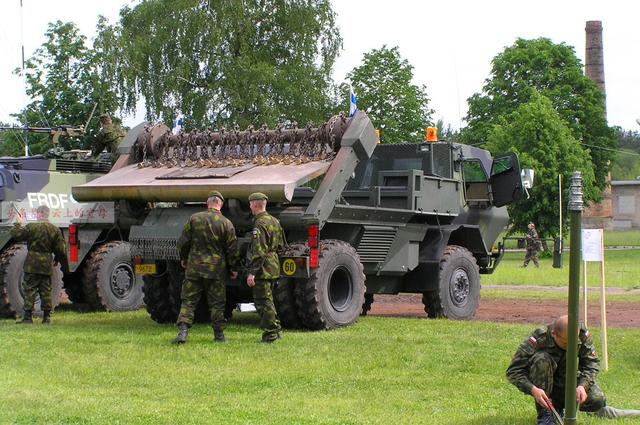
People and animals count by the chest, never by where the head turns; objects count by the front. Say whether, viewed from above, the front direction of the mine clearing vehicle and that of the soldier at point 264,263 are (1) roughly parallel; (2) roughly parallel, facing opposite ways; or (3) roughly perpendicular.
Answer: roughly perpendicular

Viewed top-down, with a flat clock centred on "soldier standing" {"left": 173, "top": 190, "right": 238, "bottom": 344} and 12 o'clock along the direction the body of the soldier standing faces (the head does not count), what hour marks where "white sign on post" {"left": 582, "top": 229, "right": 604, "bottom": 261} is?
The white sign on post is roughly at 4 o'clock from the soldier standing.

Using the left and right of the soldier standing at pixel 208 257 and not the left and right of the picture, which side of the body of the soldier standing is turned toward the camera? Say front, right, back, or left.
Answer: back

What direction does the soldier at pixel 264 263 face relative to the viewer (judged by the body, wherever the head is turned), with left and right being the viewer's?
facing away from the viewer and to the left of the viewer

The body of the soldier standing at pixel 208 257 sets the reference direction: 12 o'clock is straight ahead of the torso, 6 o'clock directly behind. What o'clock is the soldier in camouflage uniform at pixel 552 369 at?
The soldier in camouflage uniform is roughly at 5 o'clock from the soldier standing.
